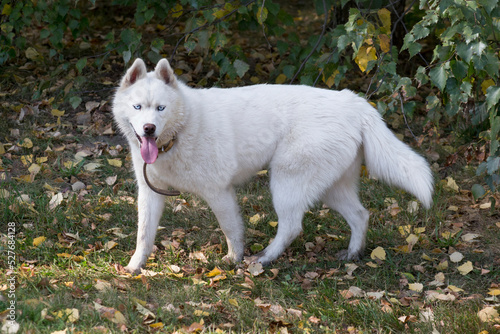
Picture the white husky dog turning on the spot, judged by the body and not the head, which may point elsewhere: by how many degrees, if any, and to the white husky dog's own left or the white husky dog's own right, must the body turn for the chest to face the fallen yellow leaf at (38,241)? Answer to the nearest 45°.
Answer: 0° — it already faces it

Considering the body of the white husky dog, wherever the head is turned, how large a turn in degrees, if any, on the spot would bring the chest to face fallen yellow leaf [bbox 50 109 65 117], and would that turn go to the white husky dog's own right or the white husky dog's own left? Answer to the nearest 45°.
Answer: approximately 45° to the white husky dog's own right

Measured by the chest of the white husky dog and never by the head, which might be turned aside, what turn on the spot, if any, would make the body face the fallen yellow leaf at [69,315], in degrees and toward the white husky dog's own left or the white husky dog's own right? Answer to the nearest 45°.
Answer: approximately 45° to the white husky dog's own left

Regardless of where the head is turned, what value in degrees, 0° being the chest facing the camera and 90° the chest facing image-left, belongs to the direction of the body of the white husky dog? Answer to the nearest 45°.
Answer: approximately 90°

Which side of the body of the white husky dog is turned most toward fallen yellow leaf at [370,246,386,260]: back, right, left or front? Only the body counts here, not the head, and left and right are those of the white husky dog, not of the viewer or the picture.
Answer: back

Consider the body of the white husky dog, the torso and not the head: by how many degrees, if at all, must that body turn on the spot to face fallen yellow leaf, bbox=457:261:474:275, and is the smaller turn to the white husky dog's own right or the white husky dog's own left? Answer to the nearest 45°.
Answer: approximately 180°

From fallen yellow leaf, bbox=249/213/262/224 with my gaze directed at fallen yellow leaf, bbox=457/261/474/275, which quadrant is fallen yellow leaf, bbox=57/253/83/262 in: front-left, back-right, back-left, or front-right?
back-right

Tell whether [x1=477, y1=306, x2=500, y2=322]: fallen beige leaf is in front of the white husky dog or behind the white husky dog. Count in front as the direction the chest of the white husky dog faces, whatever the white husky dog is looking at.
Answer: behind

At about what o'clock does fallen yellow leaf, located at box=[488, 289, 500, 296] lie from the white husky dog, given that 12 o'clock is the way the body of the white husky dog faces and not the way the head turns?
The fallen yellow leaf is roughly at 7 o'clock from the white husky dog.
